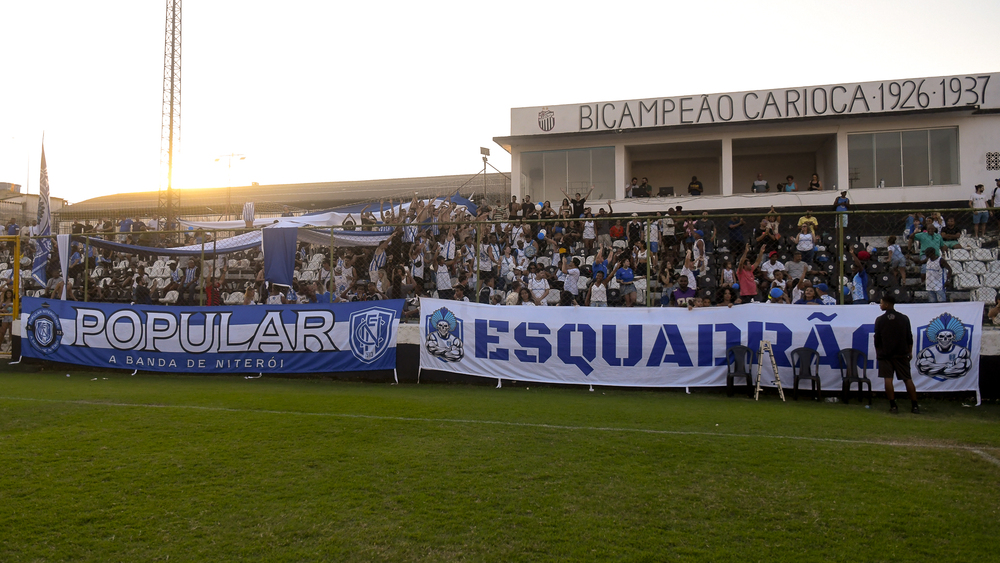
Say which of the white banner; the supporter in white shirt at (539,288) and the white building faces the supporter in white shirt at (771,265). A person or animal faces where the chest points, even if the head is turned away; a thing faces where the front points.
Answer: the white building

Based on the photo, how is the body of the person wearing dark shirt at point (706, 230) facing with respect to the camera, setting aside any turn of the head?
toward the camera

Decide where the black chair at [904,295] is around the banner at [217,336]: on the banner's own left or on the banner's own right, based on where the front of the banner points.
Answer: on the banner's own left

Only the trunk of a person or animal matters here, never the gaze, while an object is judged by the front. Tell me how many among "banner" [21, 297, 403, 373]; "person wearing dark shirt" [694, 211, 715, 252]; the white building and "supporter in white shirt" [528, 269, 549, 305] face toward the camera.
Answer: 4

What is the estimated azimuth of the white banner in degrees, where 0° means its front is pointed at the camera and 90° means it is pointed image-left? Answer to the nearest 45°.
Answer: approximately 0°

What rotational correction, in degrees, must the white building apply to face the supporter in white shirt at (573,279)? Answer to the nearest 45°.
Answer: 0° — it already faces them

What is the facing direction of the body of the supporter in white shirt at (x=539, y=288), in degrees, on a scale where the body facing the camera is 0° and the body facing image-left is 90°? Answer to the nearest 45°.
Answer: approximately 0°

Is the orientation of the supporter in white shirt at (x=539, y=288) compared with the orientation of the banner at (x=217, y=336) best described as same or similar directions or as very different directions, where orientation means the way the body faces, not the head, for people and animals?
same or similar directions

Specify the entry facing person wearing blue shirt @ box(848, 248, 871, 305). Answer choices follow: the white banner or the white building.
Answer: the white building

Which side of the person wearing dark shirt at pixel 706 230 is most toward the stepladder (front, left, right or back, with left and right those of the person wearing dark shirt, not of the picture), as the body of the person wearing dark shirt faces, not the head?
front

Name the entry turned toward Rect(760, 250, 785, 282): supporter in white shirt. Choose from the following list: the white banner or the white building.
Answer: the white building
